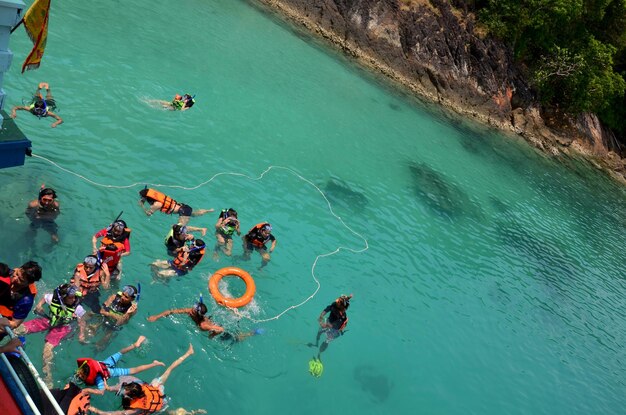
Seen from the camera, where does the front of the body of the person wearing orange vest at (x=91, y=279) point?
toward the camera

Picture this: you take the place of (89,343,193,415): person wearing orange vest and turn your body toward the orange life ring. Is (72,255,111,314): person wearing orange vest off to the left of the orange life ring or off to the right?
left

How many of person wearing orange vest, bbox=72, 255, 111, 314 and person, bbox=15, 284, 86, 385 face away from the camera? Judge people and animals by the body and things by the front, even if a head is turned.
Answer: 0

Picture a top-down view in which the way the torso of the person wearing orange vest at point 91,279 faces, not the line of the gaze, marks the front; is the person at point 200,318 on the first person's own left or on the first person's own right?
on the first person's own left
